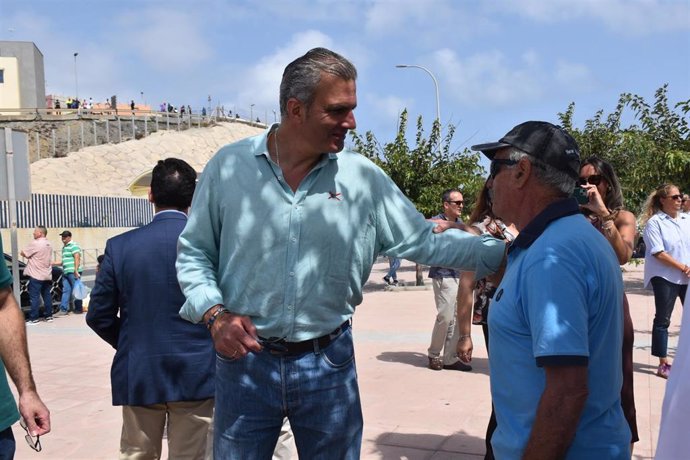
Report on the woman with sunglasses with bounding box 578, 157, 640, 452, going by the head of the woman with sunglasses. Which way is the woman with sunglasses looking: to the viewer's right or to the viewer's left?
to the viewer's left

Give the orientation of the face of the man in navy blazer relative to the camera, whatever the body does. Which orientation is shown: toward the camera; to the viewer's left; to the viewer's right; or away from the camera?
away from the camera

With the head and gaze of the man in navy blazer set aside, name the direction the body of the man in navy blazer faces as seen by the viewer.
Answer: away from the camera

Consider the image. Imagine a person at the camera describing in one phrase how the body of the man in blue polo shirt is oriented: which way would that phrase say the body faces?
to the viewer's left

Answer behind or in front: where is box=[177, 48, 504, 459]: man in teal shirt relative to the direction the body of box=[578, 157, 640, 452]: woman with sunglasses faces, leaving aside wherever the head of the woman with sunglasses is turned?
in front

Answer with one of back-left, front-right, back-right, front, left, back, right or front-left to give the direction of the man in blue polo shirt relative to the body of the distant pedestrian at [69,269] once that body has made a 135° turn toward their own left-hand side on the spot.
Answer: right

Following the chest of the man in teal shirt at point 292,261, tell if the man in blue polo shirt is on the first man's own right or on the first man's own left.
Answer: on the first man's own left

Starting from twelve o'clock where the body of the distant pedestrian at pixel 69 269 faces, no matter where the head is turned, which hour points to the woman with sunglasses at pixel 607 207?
The woman with sunglasses is roughly at 10 o'clock from the distant pedestrian.

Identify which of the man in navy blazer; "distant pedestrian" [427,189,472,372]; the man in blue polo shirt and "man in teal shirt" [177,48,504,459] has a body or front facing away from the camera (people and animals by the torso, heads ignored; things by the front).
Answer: the man in navy blazer

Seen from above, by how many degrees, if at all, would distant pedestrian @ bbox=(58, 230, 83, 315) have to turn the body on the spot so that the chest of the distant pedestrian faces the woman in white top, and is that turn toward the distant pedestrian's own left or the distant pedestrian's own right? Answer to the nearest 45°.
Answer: approximately 90° to the distant pedestrian's own left

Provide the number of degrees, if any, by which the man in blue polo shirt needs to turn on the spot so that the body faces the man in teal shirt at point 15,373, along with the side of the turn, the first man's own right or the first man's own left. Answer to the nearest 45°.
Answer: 0° — they already face them

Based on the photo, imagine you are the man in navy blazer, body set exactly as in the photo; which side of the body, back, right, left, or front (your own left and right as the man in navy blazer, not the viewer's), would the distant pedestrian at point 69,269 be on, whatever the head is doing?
front

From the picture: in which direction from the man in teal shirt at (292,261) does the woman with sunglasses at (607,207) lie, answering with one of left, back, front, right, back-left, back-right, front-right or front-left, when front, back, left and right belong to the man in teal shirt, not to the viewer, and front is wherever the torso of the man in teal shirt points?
back-left
